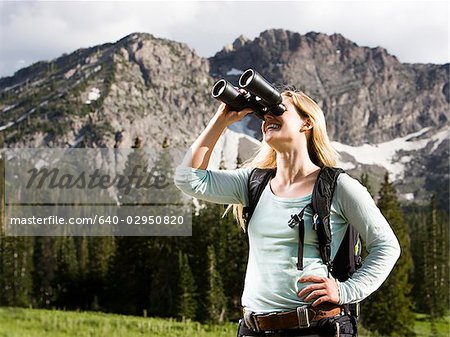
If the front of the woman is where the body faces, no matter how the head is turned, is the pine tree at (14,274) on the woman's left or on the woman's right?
on the woman's right

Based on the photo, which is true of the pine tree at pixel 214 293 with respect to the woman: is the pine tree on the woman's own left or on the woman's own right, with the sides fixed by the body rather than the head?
on the woman's own right

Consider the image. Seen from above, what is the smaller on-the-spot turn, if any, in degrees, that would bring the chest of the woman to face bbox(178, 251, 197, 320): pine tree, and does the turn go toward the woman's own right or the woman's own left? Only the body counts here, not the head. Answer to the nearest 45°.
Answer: approximately 135° to the woman's own right

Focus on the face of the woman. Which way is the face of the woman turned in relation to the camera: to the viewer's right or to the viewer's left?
to the viewer's left

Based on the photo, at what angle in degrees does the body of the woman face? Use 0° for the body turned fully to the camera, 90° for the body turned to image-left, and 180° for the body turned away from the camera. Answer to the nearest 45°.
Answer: approximately 45°
